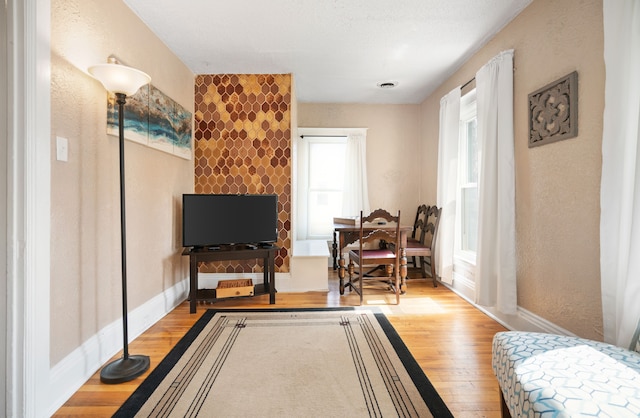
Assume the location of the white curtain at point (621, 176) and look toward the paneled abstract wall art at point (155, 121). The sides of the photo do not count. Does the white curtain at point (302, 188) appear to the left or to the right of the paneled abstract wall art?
right

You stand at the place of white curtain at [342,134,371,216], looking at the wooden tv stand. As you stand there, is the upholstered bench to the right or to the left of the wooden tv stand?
left

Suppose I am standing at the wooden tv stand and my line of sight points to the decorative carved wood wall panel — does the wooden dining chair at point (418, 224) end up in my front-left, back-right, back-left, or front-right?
front-left

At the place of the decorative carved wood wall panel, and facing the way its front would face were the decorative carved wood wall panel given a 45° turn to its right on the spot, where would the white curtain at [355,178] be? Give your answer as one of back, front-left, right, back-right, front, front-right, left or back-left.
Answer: front-right

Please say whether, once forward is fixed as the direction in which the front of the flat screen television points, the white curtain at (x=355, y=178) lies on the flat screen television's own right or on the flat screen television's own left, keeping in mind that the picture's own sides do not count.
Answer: on the flat screen television's own left

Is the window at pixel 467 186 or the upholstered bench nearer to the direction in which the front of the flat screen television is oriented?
the upholstered bench

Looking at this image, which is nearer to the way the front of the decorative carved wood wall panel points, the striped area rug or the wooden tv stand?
the striped area rug

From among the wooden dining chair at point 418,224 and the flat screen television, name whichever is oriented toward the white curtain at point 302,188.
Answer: the wooden dining chair

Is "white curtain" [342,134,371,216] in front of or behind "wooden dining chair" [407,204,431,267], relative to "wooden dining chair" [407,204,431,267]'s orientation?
in front

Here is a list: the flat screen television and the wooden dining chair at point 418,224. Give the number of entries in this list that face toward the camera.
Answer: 1

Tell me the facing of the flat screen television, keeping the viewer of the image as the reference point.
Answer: facing the viewer

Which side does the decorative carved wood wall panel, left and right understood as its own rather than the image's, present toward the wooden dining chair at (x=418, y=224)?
right

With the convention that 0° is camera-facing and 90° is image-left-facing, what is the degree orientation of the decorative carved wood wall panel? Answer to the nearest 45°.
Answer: approximately 45°

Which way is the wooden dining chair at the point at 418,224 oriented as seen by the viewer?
to the viewer's left
